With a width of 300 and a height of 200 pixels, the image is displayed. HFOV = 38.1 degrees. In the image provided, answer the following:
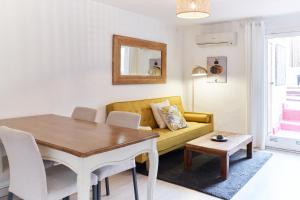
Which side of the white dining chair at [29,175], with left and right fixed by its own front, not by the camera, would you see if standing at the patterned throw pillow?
front

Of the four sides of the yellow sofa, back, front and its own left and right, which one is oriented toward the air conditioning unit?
left

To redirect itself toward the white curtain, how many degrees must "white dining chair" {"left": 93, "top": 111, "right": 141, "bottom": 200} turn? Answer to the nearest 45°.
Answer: approximately 180°

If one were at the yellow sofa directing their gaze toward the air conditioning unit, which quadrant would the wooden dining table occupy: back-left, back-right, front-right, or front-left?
back-right

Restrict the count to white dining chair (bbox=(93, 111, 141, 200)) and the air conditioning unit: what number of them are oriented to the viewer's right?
0

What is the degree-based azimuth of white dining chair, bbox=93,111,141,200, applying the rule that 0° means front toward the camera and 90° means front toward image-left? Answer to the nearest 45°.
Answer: approximately 45°

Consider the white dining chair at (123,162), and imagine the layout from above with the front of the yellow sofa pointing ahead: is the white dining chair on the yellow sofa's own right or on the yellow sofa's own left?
on the yellow sofa's own right

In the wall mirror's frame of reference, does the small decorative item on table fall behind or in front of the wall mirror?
in front

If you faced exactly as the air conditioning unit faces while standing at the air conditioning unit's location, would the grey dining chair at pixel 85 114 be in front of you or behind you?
in front
